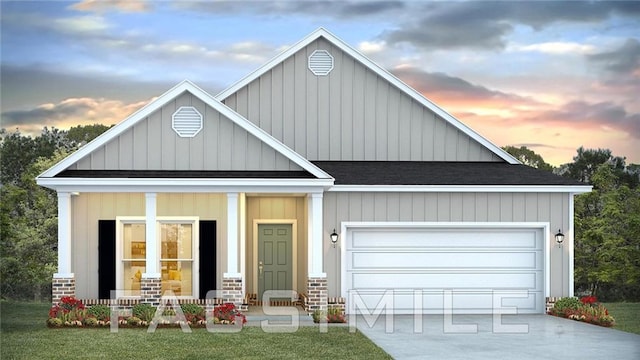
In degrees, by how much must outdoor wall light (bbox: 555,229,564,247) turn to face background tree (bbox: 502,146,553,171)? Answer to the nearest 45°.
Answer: approximately 180°

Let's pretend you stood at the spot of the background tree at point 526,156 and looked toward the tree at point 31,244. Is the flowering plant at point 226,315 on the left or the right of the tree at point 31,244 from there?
left

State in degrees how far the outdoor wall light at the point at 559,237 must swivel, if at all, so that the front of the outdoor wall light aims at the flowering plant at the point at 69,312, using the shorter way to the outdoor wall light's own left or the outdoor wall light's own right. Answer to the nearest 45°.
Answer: approximately 45° to the outdoor wall light's own right

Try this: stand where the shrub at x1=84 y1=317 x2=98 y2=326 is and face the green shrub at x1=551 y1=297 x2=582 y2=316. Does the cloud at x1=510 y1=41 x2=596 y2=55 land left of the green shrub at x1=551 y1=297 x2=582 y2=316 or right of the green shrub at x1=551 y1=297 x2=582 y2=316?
left

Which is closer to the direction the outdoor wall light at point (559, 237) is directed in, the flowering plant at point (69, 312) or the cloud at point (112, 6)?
the flowering plant

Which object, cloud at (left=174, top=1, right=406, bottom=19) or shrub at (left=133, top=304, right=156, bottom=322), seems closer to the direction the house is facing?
the shrub

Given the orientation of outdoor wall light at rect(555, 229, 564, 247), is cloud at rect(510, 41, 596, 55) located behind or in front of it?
behind

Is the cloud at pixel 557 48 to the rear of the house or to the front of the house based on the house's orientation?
to the rear

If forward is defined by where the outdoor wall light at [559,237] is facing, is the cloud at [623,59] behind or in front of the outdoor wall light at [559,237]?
behind
